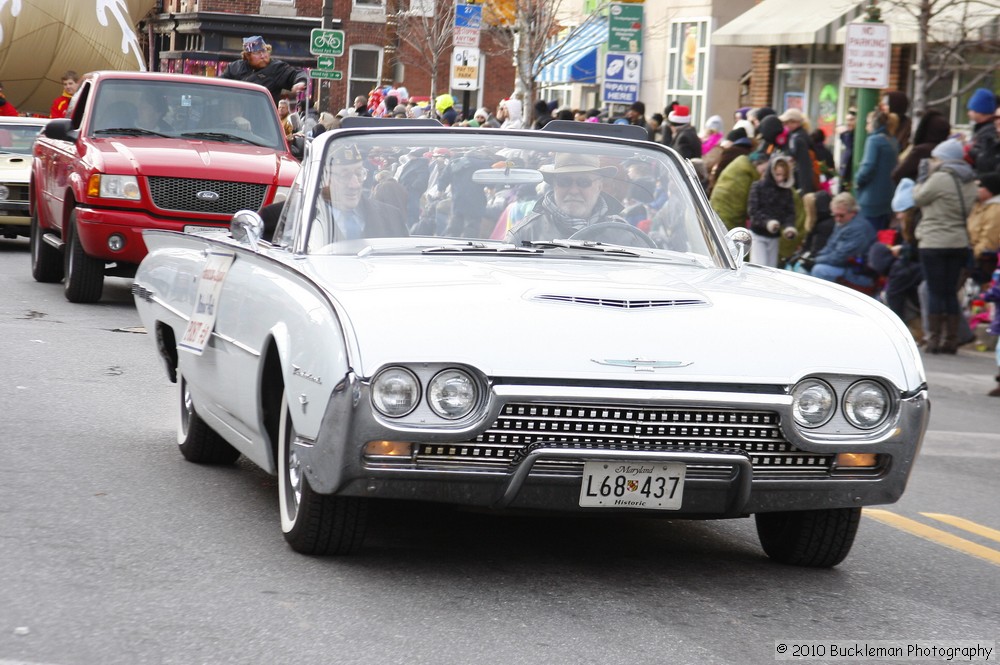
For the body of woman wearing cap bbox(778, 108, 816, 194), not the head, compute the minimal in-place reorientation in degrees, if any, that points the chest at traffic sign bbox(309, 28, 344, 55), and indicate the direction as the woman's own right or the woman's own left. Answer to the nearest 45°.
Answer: approximately 45° to the woman's own right

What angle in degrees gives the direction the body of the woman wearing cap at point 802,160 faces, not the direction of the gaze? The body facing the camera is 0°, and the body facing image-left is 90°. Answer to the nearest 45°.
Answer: approximately 90°

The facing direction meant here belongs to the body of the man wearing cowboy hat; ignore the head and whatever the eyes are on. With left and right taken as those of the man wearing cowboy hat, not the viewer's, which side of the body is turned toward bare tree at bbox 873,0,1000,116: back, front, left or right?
back

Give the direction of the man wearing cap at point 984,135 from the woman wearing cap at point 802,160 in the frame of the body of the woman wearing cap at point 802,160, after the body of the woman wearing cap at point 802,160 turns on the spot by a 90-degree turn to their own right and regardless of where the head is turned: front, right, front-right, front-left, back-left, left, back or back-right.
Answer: back-right

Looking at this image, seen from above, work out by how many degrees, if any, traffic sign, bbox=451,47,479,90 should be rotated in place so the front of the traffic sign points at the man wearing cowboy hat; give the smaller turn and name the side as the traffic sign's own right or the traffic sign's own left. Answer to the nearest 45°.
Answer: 0° — it already faces them

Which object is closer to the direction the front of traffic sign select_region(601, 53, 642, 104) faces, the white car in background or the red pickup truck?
the red pickup truck

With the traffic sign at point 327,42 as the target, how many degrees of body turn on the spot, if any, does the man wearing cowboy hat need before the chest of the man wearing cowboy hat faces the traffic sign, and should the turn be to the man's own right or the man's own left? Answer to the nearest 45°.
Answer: approximately 180°

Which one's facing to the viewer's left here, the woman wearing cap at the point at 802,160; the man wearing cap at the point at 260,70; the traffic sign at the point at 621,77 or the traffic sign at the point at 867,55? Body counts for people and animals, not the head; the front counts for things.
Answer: the woman wearing cap at the point at 802,160

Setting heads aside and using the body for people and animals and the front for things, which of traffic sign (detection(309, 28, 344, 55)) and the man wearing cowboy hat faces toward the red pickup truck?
the traffic sign
